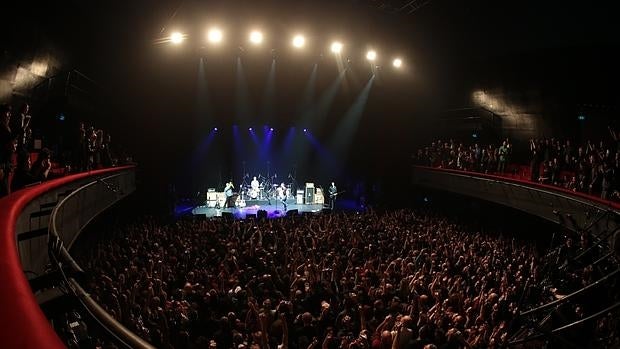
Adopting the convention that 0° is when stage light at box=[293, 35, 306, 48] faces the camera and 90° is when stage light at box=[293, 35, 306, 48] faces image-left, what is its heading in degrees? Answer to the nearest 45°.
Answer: approximately 0°
